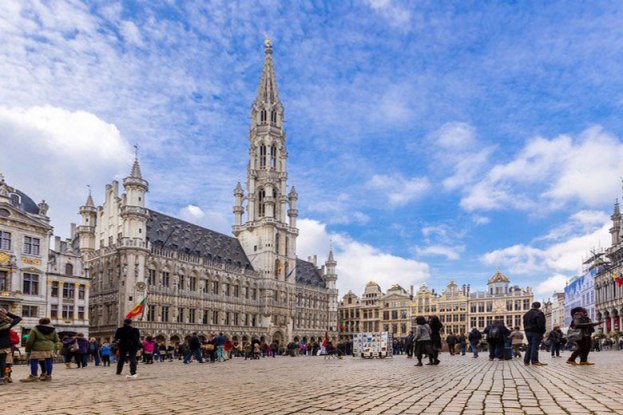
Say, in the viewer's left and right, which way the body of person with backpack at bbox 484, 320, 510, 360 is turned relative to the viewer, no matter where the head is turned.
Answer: facing away from the viewer

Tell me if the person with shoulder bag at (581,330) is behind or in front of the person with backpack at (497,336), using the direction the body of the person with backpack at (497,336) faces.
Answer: behind

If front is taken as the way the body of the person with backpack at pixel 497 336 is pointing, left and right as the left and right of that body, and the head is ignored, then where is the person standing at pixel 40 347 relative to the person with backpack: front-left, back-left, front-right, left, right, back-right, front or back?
back-left

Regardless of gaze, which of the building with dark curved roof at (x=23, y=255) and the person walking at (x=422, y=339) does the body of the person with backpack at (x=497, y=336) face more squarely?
the building with dark curved roof
